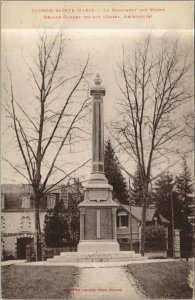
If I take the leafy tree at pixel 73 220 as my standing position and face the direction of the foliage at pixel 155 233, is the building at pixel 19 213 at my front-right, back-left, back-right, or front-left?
back-left
